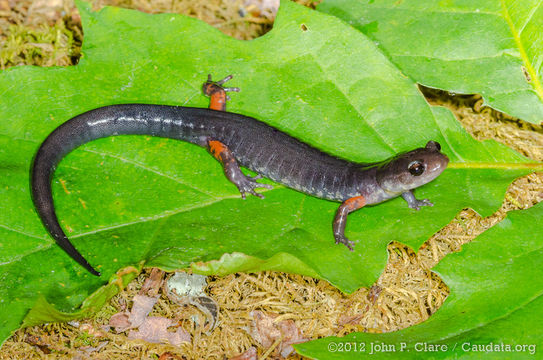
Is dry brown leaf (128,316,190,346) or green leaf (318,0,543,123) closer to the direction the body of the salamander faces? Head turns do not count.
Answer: the green leaf

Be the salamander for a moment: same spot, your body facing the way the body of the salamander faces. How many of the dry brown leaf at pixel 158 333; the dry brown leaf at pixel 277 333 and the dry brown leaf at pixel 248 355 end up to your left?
0

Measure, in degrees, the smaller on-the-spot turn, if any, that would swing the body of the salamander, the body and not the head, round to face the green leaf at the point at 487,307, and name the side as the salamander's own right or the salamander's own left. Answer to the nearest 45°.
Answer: approximately 45° to the salamander's own right

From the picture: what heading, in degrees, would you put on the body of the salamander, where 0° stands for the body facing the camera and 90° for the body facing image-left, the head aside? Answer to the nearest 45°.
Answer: approximately 270°

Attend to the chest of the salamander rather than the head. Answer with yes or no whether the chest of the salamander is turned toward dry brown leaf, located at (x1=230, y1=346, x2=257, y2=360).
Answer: no

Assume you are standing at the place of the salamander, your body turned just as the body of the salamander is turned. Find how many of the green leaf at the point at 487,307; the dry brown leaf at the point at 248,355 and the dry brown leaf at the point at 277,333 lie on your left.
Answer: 0

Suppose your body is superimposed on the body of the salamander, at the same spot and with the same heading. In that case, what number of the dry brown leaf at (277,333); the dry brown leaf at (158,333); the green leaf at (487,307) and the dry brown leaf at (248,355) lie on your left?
0

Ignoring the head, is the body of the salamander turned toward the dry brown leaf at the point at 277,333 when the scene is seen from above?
no

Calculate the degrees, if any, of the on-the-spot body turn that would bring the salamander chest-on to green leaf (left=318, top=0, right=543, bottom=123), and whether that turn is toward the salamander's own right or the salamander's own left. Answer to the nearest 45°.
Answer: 0° — it already faces it

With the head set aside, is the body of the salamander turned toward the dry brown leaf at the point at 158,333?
no

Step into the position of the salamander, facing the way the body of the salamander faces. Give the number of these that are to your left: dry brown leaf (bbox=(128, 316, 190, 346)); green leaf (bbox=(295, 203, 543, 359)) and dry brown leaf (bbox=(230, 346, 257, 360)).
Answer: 0
